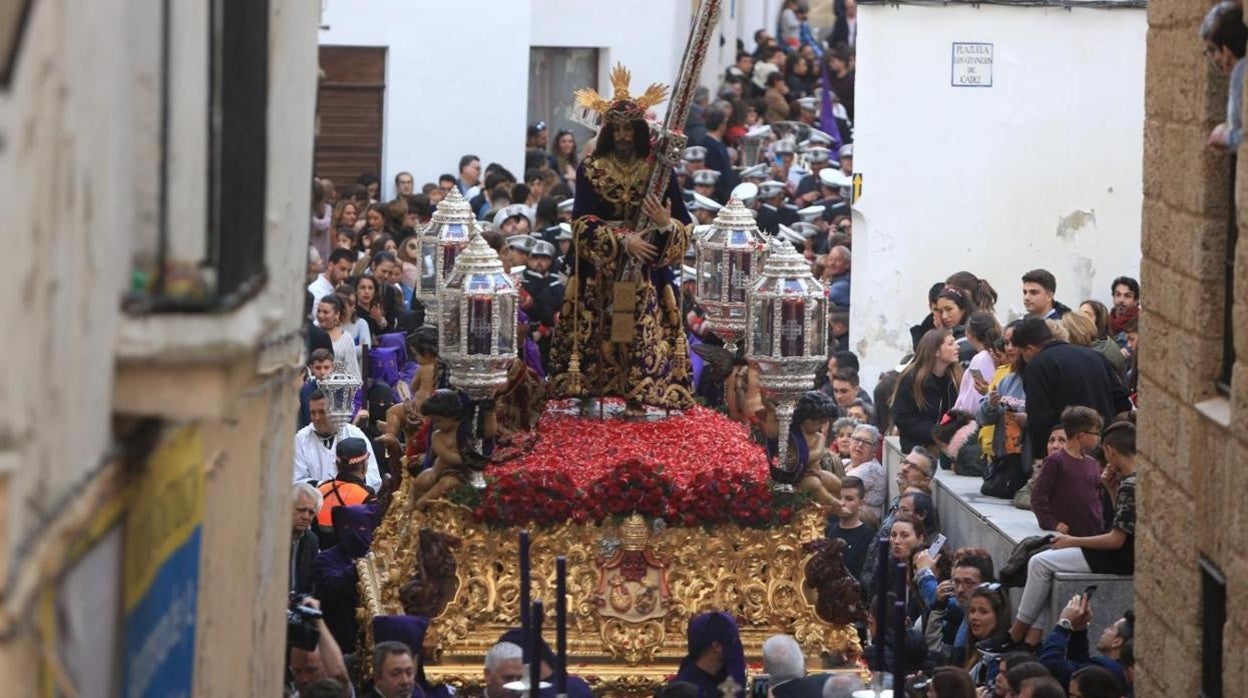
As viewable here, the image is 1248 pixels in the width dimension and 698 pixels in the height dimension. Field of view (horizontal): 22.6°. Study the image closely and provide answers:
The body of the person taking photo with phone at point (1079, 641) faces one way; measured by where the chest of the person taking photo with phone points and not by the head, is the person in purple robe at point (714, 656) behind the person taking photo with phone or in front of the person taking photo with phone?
in front

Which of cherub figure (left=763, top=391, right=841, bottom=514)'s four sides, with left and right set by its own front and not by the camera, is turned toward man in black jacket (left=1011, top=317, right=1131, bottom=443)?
left

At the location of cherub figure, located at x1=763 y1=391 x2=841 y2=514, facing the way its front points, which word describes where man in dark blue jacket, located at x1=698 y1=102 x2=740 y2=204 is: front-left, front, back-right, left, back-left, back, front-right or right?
back-left

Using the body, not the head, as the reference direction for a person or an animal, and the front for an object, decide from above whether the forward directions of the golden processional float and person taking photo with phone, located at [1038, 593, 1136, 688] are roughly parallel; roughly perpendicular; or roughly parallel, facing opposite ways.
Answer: roughly perpendicular

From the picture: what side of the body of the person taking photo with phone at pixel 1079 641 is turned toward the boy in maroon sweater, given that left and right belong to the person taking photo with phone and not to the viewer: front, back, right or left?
right

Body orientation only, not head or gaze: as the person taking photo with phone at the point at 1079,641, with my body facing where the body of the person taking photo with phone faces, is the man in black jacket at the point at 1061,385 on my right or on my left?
on my right

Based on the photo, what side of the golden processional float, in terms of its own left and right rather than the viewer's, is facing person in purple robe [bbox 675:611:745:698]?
front

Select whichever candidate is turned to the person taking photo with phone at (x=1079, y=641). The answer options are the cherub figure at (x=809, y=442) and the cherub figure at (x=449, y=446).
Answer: the cherub figure at (x=809, y=442)

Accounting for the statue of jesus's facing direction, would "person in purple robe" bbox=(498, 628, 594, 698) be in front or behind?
in front

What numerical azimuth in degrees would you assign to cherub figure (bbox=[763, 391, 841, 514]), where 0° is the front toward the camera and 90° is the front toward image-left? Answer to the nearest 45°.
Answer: approximately 315°

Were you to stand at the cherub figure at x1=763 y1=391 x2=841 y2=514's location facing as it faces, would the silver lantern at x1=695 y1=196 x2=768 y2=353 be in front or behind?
behind

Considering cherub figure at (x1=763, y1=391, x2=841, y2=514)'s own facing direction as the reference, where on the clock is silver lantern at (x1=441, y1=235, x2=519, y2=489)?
The silver lantern is roughly at 4 o'clock from the cherub figure.

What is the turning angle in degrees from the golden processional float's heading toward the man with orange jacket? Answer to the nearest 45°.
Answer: approximately 135° to its right

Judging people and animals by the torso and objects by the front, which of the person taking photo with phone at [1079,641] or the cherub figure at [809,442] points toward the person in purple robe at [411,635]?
the person taking photo with phone

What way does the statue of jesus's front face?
toward the camera

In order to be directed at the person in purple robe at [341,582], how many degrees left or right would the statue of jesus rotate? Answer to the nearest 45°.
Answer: approximately 45° to its right

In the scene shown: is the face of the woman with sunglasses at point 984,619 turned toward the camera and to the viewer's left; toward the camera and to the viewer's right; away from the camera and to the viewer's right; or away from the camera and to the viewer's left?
toward the camera and to the viewer's left
